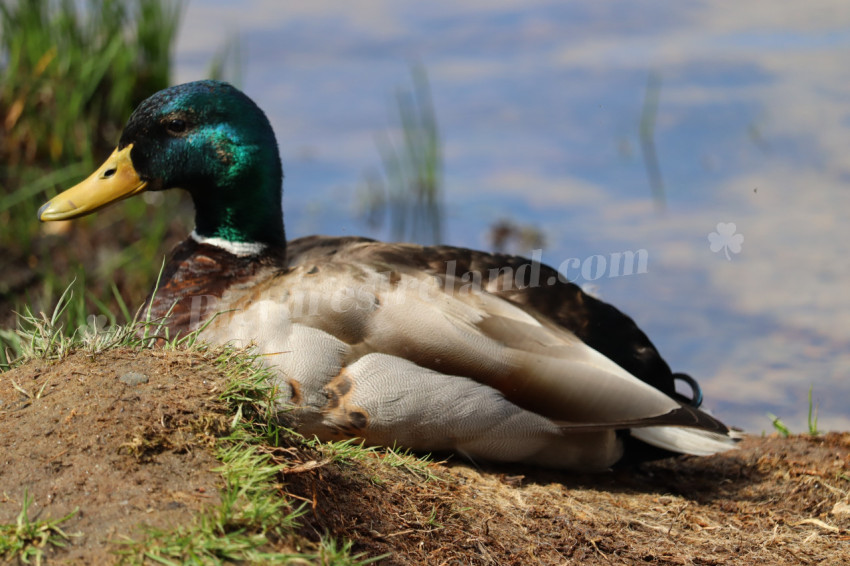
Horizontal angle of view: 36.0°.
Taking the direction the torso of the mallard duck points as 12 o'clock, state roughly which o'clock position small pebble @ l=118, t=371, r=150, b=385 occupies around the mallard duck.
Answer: The small pebble is roughly at 10 o'clock from the mallard duck.

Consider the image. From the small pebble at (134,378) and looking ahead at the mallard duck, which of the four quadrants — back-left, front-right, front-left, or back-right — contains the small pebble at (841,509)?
front-right

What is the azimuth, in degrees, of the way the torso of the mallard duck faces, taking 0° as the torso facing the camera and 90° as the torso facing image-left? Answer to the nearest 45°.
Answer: approximately 90°

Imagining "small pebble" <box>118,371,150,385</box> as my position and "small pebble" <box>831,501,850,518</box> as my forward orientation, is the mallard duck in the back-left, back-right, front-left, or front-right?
front-left

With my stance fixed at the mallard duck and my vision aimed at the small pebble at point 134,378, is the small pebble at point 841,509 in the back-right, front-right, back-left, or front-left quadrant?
back-left

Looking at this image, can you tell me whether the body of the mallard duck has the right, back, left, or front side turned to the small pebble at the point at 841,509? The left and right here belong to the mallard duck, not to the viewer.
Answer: back

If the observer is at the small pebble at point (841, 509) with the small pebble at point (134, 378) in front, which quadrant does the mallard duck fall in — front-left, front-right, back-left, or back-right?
front-right
